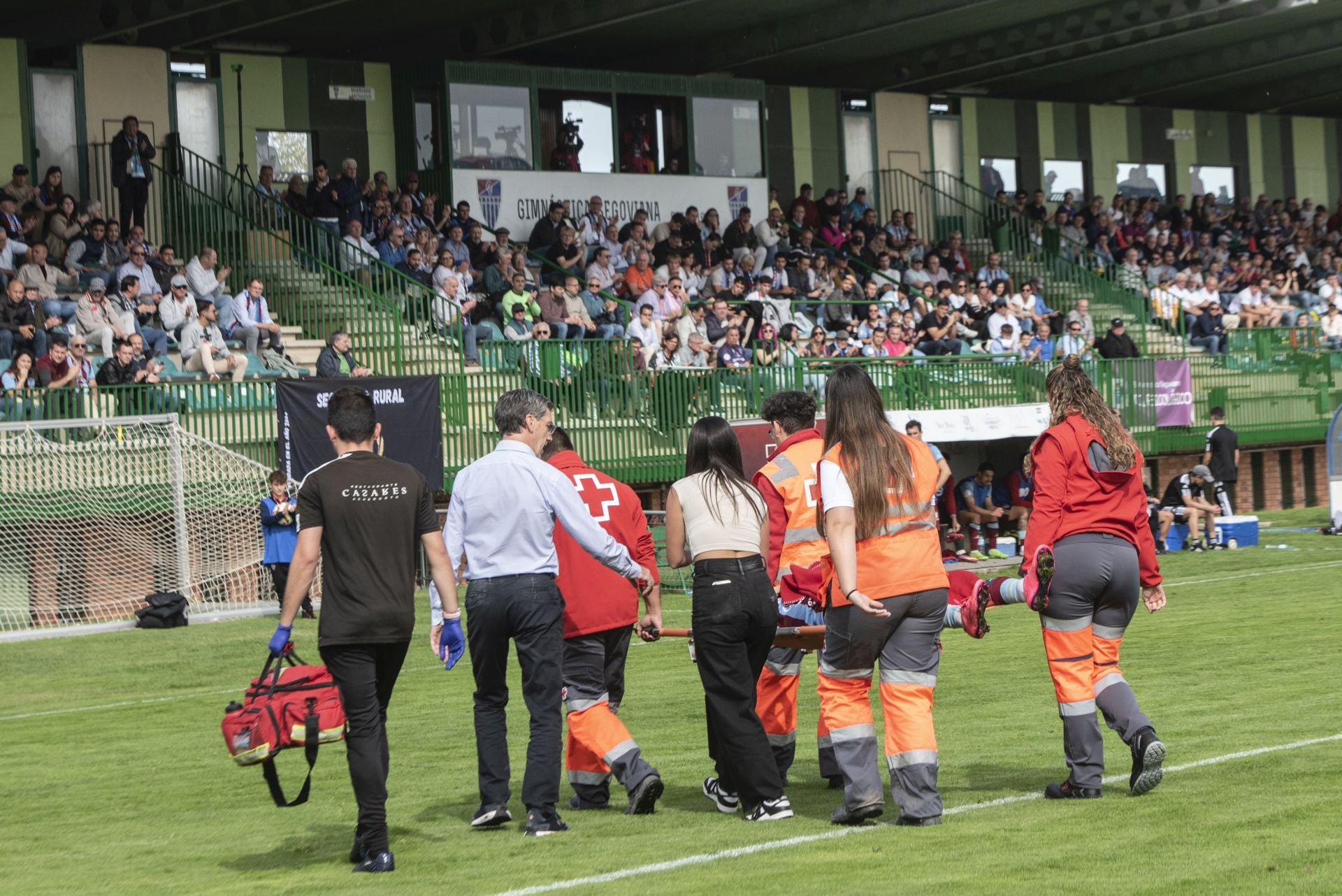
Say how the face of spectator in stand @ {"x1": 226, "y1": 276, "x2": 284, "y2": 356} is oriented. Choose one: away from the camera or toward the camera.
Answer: toward the camera

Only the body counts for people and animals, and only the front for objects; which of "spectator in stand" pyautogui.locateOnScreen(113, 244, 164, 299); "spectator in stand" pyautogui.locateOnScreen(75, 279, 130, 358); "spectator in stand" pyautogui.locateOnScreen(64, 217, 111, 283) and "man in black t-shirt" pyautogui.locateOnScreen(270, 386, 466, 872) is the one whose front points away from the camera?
the man in black t-shirt

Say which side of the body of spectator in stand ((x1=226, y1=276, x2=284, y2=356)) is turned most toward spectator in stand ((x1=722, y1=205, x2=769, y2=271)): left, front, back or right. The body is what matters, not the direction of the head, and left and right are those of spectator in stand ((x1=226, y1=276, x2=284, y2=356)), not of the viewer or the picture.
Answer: left

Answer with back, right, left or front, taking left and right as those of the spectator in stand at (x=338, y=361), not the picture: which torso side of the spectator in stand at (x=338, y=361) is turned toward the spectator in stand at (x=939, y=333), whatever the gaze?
left

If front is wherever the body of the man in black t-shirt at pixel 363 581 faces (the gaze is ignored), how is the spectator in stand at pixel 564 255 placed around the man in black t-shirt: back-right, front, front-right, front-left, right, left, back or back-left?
front

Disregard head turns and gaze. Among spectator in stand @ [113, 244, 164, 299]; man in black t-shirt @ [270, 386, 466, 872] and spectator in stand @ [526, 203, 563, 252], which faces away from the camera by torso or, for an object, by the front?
the man in black t-shirt

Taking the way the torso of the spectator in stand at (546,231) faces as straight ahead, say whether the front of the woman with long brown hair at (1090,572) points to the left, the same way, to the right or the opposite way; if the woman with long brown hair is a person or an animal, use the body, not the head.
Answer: the opposite way

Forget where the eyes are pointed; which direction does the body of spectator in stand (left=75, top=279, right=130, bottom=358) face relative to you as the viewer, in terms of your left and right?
facing the viewer and to the right of the viewer

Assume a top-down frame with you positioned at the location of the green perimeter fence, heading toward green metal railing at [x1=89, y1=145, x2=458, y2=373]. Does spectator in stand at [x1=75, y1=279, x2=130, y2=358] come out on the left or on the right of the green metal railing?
left

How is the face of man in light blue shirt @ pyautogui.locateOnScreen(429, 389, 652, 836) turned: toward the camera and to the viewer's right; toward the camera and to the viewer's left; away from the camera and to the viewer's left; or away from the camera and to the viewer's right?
away from the camera and to the viewer's right

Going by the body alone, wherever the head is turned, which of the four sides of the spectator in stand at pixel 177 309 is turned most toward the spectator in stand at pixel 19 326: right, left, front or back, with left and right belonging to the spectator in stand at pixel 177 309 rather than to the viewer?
right

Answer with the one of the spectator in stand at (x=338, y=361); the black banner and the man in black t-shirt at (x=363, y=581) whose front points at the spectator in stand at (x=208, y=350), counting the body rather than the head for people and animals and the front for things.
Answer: the man in black t-shirt

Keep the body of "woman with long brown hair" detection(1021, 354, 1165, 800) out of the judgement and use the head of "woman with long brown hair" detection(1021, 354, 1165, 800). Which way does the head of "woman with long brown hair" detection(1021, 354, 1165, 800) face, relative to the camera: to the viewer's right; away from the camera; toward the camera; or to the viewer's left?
away from the camera

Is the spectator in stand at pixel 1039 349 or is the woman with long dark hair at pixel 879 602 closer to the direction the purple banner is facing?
the woman with long dark hair

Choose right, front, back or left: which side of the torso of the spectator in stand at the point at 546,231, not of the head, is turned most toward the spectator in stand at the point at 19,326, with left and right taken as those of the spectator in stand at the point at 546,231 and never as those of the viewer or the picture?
right

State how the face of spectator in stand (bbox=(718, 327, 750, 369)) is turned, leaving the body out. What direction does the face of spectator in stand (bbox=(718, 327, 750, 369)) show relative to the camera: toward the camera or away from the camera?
toward the camera

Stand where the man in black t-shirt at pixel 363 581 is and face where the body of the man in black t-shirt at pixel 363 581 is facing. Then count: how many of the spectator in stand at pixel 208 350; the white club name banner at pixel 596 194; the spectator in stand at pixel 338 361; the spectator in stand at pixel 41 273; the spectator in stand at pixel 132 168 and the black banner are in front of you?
6

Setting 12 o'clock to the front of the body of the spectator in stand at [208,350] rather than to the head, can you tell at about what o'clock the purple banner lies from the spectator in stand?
The purple banner is roughly at 10 o'clock from the spectator in stand.

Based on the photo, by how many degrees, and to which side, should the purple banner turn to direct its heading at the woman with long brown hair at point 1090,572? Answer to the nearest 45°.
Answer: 0° — it already faces them
